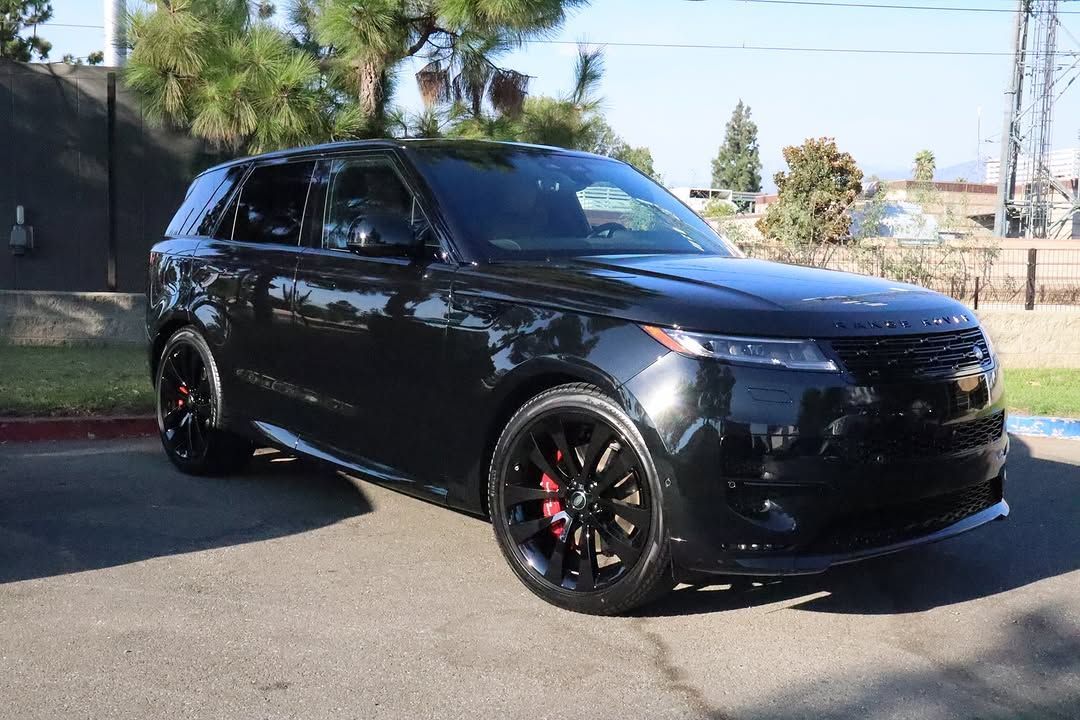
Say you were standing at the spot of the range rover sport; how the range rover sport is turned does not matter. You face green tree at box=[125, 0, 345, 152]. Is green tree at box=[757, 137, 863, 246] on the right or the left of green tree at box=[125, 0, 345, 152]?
right

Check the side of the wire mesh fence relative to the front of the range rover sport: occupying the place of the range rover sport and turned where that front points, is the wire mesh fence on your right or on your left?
on your left

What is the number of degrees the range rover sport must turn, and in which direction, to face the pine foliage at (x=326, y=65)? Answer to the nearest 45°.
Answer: approximately 135° to its left

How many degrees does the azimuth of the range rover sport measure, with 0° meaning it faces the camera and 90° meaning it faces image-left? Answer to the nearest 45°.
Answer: approximately 315°

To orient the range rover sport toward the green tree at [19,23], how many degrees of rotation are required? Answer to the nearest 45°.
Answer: approximately 180°

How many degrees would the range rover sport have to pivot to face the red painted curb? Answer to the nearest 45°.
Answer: approximately 180°

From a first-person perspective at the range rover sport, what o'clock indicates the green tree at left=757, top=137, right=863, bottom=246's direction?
The green tree is roughly at 8 o'clock from the range rover sport.

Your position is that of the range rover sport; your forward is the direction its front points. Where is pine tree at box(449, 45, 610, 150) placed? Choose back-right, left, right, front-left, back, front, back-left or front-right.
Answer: back-left
